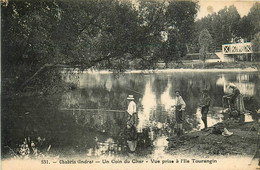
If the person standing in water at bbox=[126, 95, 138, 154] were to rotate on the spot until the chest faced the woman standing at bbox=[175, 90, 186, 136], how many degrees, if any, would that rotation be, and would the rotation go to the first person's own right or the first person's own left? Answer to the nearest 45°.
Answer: approximately 180°

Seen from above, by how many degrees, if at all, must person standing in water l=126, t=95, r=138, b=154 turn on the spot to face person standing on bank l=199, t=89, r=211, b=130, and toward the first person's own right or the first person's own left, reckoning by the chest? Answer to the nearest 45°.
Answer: approximately 180°

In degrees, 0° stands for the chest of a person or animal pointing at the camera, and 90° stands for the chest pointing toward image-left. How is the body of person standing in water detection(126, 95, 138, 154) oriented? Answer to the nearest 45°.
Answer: approximately 90°
